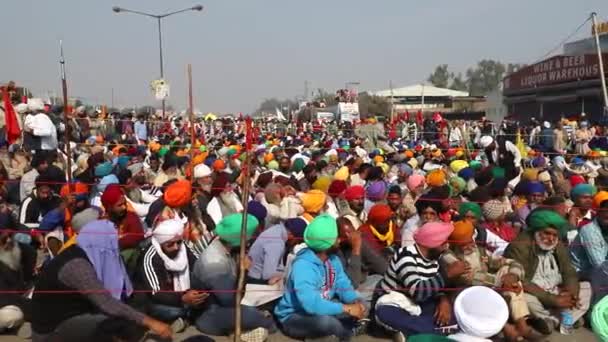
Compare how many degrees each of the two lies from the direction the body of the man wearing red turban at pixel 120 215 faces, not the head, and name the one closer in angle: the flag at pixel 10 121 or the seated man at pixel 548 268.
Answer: the seated man

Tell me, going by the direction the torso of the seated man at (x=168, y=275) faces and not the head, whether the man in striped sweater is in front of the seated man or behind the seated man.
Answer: in front

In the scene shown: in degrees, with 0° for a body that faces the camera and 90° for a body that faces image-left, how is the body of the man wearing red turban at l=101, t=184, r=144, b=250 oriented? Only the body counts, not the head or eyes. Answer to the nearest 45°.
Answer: approximately 315°

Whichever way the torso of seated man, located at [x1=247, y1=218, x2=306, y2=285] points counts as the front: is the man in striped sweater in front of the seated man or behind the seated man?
in front

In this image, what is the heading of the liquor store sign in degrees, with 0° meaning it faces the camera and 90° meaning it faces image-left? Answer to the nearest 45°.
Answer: approximately 45°

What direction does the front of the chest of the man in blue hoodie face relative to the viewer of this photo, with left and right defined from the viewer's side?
facing the viewer and to the right of the viewer

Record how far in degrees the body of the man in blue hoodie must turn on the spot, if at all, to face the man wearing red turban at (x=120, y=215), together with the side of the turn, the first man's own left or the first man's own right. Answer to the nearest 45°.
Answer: approximately 180°

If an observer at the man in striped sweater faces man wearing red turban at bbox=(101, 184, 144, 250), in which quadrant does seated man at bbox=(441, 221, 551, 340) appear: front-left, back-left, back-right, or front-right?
back-right

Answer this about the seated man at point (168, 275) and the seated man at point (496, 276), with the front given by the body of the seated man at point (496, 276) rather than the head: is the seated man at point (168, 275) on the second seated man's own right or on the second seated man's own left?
on the second seated man's own right

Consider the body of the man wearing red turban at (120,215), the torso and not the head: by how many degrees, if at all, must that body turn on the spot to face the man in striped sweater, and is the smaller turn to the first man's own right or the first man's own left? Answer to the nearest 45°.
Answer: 0° — they already face them

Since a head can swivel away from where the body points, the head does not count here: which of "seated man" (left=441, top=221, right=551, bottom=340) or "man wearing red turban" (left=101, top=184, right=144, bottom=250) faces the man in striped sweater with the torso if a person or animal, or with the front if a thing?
the man wearing red turban

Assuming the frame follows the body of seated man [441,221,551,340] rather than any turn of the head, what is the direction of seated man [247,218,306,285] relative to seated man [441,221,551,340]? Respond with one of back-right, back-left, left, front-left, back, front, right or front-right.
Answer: back-right
